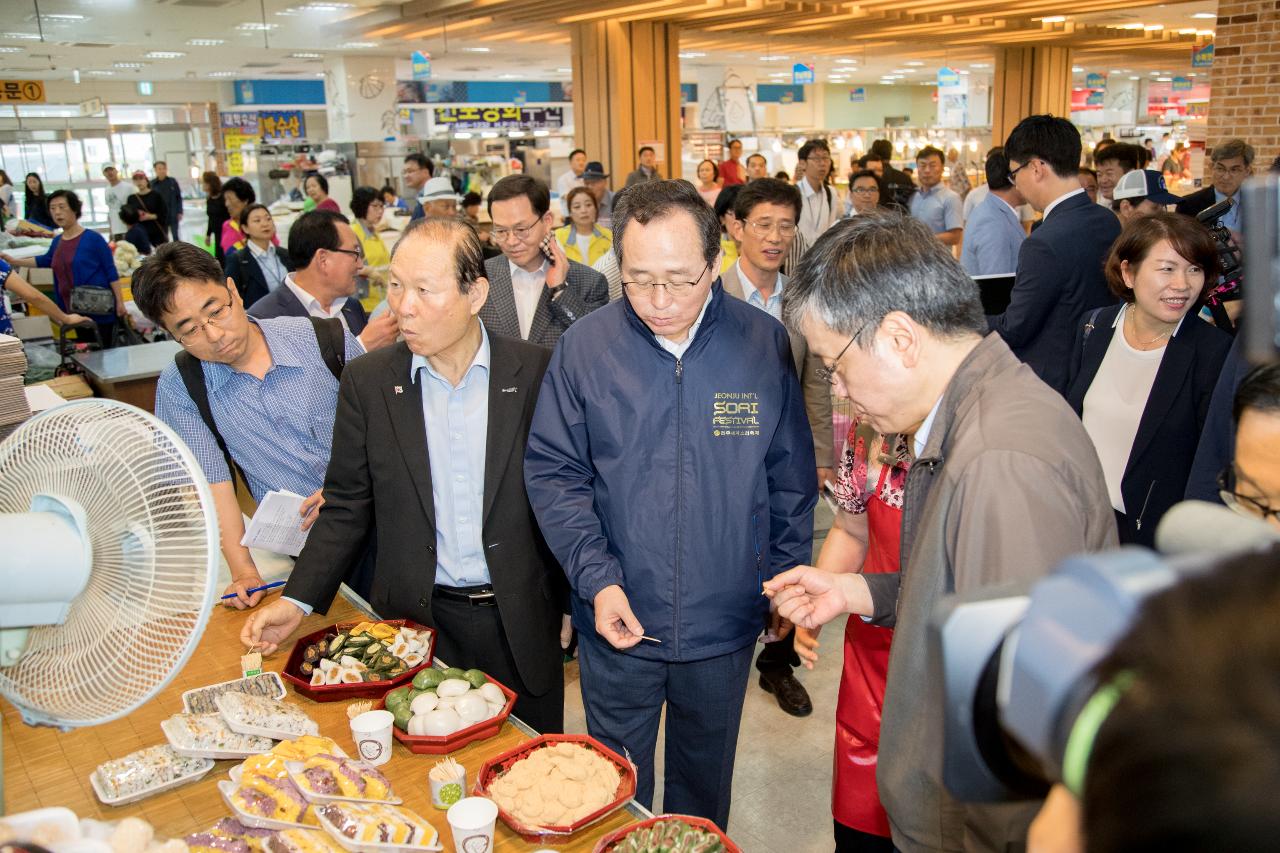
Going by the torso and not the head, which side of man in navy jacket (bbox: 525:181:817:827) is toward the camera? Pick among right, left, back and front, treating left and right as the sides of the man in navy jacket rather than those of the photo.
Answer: front

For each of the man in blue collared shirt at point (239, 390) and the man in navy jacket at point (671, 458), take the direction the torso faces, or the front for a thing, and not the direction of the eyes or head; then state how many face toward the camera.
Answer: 2

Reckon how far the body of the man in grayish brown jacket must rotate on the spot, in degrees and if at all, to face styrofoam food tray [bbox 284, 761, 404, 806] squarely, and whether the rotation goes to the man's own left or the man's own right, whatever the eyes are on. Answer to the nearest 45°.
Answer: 0° — they already face it

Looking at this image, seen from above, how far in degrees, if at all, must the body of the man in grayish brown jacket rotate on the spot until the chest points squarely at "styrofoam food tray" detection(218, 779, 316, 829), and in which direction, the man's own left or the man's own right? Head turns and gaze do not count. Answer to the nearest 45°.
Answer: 0° — they already face it

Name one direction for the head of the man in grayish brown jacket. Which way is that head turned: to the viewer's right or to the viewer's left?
to the viewer's left

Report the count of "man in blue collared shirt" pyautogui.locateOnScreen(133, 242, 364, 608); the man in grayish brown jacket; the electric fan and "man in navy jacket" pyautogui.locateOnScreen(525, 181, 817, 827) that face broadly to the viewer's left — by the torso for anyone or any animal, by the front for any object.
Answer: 1

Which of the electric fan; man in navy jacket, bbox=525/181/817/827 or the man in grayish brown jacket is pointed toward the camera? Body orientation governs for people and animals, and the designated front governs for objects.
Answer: the man in navy jacket

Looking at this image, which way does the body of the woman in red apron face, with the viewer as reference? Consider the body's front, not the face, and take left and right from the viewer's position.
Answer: facing the viewer and to the left of the viewer

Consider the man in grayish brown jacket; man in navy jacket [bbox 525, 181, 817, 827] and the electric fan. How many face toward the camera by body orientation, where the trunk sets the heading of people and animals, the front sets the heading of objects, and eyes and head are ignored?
1

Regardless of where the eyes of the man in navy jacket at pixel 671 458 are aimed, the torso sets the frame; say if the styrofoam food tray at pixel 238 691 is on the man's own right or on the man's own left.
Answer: on the man's own right

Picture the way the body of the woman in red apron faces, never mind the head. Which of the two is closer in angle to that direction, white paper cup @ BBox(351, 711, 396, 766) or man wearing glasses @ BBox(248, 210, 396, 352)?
the white paper cup

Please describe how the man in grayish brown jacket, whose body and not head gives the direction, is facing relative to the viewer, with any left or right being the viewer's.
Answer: facing to the left of the viewer

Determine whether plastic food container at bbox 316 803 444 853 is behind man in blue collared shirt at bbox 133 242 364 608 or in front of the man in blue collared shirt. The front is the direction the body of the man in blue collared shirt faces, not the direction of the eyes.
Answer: in front
